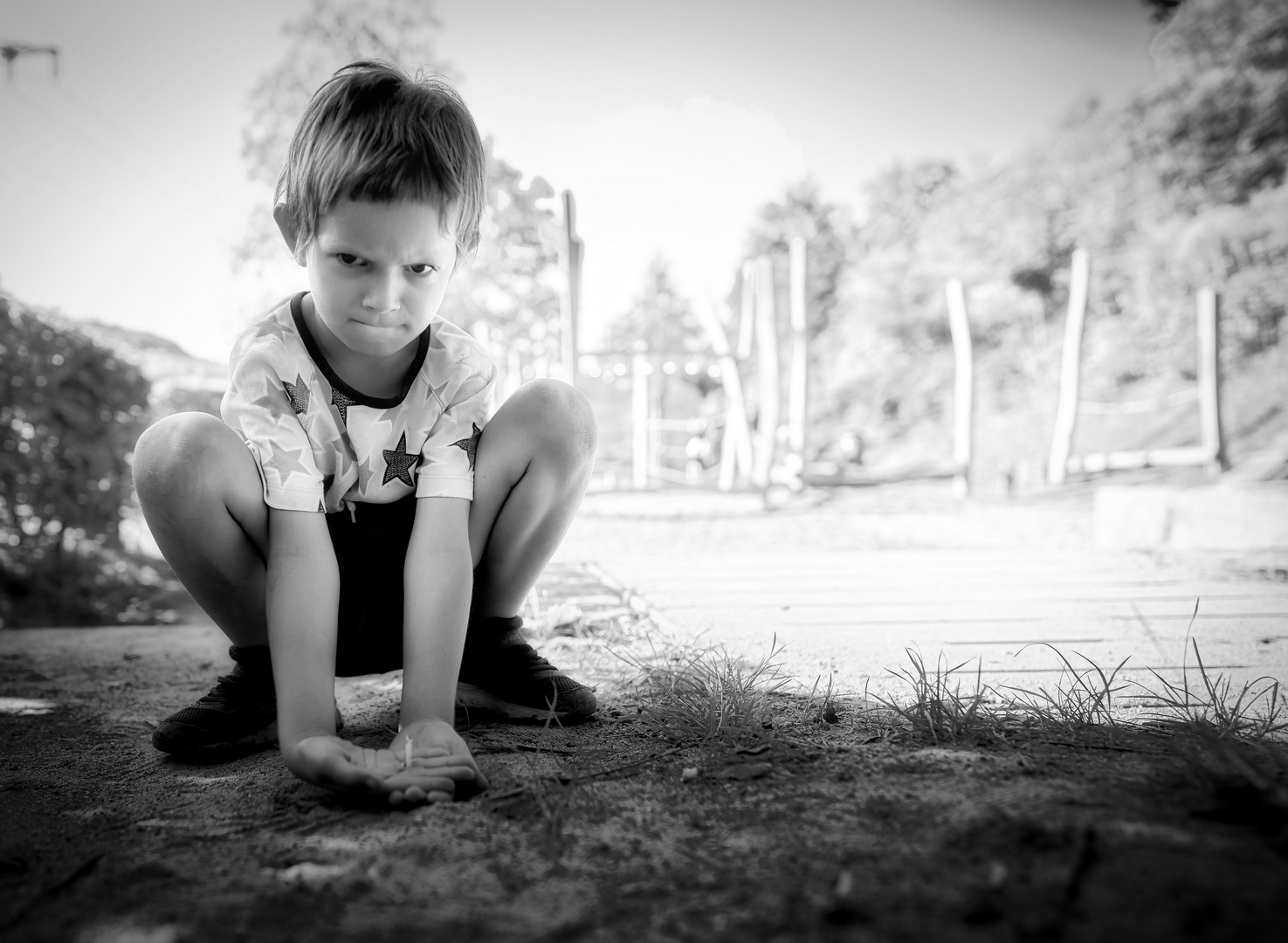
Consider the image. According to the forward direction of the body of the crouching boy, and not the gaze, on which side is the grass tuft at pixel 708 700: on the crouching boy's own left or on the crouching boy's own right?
on the crouching boy's own left

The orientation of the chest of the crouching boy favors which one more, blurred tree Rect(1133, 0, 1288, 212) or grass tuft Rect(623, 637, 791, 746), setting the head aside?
the grass tuft

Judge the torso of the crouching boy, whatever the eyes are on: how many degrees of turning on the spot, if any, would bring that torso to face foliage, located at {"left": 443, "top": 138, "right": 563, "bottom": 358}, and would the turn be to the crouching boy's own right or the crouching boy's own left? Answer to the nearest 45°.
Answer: approximately 180°

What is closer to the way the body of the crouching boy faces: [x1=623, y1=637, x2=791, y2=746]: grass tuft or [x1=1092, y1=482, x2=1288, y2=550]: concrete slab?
the grass tuft

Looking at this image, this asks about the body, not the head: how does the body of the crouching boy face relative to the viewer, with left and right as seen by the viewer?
facing the viewer

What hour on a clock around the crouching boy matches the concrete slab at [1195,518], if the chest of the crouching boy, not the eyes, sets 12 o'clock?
The concrete slab is roughly at 8 o'clock from the crouching boy.

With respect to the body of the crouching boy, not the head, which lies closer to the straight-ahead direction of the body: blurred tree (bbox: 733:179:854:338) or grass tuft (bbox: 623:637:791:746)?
the grass tuft

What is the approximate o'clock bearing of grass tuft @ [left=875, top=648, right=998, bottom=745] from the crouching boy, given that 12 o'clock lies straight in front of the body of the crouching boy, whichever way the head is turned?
The grass tuft is roughly at 10 o'clock from the crouching boy.

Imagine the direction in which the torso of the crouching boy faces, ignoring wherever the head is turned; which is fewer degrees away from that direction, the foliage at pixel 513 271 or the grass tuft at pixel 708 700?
the grass tuft

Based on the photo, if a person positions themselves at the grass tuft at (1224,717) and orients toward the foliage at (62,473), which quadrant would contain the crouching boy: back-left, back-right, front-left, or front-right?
front-left

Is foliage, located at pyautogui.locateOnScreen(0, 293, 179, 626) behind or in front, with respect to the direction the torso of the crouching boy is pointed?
behind
